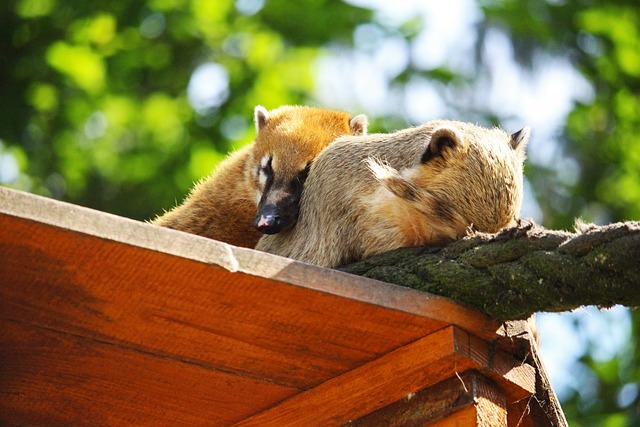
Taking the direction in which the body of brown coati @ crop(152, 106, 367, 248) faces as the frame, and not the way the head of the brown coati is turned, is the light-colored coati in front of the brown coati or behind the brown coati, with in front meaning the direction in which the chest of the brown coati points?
in front

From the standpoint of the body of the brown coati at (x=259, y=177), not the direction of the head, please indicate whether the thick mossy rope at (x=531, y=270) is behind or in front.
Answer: in front

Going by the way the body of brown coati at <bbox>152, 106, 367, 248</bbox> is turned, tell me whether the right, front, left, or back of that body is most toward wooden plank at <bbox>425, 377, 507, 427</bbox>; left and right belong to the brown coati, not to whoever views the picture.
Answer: front

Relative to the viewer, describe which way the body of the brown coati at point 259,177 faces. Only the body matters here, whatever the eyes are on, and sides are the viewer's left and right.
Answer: facing the viewer and to the right of the viewer

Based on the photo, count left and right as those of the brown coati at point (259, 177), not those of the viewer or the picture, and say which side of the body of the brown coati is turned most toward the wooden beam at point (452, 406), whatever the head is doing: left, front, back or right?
front
